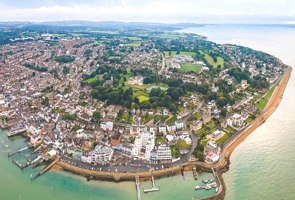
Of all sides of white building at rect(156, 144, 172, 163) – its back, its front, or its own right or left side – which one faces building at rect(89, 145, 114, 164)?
right

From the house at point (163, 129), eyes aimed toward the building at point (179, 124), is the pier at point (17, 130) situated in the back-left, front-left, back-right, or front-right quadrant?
back-left

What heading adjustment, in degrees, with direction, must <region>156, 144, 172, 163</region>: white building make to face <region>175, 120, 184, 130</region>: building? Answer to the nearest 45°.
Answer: approximately 180°

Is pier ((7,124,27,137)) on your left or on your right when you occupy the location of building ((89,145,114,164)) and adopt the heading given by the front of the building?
on your right

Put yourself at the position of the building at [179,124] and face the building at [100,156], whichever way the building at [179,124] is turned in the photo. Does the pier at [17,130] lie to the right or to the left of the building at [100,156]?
right

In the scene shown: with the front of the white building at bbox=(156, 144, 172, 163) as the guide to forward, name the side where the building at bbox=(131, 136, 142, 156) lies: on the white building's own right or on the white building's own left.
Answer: on the white building's own right

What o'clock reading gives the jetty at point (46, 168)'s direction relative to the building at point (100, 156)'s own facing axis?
The jetty is roughly at 3 o'clock from the building.

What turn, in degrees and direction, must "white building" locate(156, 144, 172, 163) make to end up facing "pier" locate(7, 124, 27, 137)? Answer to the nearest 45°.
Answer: approximately 90° to its right

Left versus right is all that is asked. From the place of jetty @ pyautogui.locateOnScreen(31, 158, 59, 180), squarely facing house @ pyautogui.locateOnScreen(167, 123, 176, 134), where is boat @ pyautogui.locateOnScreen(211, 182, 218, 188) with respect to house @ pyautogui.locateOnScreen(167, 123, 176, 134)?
right

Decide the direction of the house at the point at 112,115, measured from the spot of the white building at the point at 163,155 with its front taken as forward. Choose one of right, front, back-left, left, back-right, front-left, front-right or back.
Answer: back-right

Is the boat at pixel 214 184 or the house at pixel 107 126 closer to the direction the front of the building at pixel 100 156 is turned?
the boat

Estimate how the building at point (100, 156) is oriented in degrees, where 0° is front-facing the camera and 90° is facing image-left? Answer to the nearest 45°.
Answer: approximately 0°

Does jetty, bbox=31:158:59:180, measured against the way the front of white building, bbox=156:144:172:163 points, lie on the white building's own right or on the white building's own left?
on the white building's own right

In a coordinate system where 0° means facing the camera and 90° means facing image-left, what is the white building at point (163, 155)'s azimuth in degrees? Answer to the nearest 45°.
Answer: approximately 0°

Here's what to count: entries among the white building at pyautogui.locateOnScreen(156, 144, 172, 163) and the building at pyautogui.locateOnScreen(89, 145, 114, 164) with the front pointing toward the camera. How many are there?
2

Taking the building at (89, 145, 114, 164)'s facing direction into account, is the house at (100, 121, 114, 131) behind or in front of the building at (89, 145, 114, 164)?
behind
